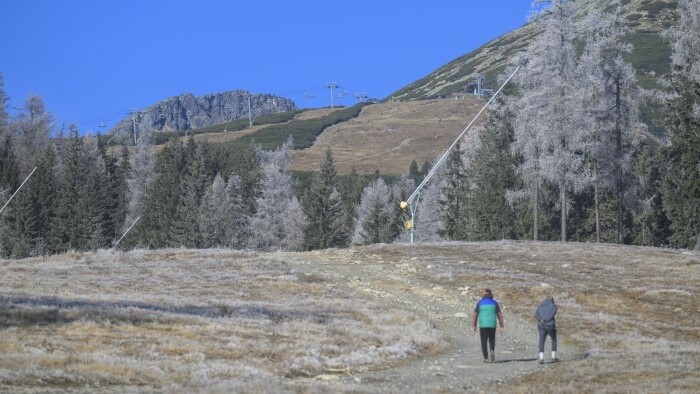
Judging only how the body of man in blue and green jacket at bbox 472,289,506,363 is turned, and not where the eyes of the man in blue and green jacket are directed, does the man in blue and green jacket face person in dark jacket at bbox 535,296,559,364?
no

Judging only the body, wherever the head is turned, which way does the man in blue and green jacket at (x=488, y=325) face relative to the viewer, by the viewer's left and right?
facing away from the viewer
